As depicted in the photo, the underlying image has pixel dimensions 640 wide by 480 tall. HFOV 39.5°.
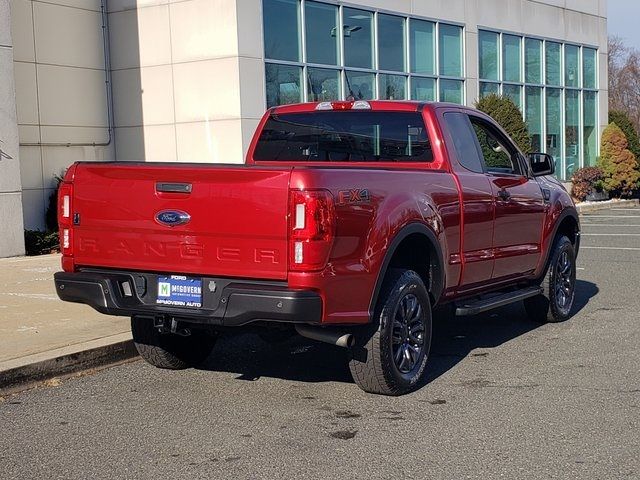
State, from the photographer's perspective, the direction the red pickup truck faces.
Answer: facing away from the viewer and to the right of the viewer

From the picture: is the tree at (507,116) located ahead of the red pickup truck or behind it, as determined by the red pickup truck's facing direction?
ahead

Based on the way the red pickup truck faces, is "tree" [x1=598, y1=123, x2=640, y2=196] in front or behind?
in front

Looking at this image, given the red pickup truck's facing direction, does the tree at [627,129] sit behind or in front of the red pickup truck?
in front

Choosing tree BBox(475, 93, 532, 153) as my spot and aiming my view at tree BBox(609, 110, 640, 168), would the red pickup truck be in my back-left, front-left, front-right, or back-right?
back-right

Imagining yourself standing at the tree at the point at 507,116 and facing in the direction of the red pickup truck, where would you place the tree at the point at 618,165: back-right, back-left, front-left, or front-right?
back-left
